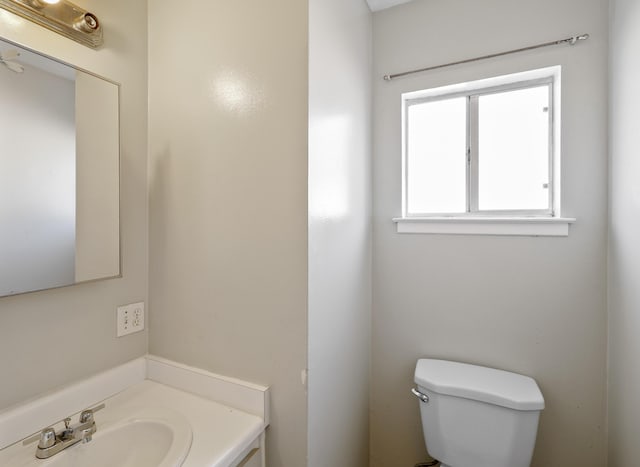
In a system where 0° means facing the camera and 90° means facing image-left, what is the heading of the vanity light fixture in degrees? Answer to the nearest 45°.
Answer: approximately 315°

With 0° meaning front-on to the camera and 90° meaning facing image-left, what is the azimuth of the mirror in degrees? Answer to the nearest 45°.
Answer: approximately 315°

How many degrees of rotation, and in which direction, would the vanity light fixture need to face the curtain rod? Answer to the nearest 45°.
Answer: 0° — it already faces it

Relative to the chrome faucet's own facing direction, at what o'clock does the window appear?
The window is roughly at 11 o'clock from the chrome faucet.
